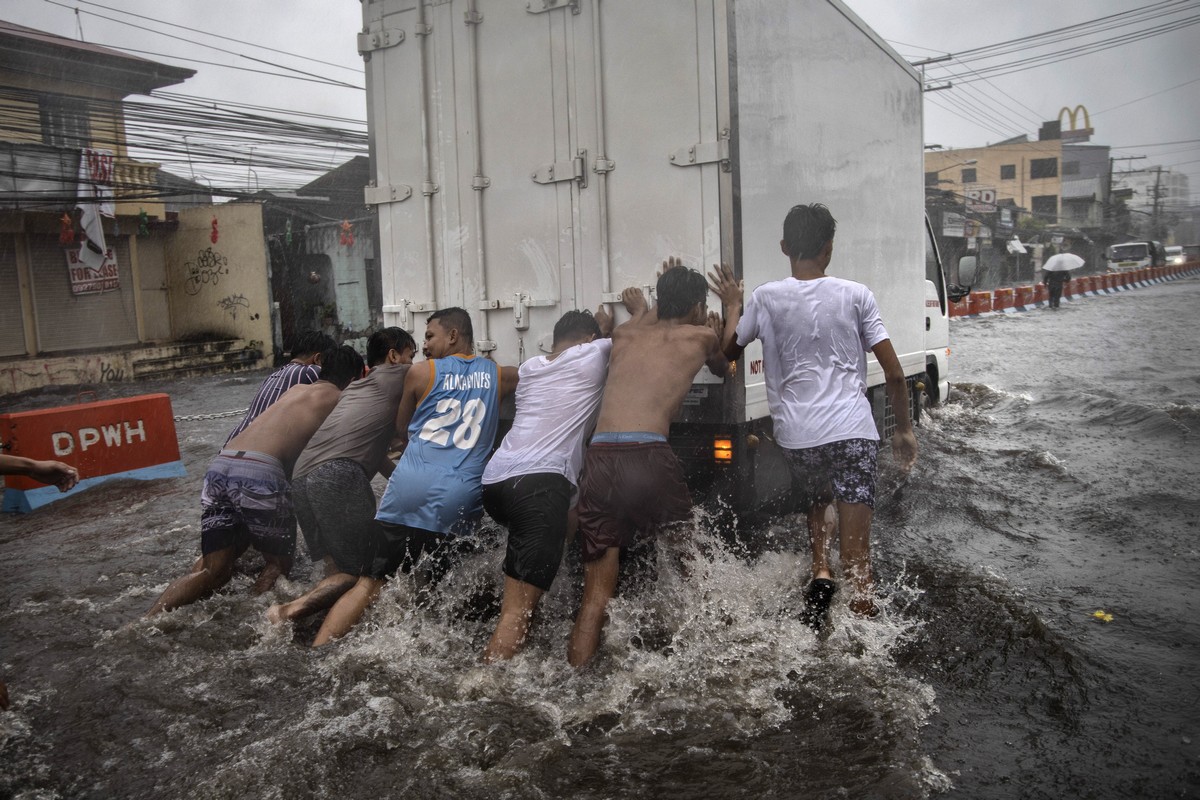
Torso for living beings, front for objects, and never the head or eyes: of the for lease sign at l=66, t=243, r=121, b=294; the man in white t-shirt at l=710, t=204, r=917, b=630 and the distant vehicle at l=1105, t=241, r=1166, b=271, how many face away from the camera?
1

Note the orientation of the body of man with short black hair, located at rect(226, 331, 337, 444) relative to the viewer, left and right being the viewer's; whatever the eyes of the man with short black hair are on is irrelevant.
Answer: facing away from the viewer and to the right of the viewer

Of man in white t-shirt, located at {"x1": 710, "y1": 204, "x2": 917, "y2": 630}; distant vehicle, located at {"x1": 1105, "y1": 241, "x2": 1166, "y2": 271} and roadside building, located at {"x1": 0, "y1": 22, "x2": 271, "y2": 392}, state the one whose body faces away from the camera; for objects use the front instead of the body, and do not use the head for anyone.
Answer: the man in white t-shirt

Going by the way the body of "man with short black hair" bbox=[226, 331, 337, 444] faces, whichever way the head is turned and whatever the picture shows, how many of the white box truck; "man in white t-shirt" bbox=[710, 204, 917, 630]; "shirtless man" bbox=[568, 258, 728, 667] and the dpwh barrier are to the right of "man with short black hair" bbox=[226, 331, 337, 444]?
3

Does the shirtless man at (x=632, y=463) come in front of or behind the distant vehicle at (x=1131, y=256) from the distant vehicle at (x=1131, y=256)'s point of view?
in front

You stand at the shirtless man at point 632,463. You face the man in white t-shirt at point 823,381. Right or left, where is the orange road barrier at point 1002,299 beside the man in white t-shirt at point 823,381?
left

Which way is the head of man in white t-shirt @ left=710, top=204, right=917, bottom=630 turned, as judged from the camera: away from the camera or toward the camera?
away from the camera

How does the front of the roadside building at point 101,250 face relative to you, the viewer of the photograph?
facing the viewer and to the right of the viewer

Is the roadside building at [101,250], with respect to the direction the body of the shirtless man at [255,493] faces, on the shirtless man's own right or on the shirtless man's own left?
on the shirtless man's own left

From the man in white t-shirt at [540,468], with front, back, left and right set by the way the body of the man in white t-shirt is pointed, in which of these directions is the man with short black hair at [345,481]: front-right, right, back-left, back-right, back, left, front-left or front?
left

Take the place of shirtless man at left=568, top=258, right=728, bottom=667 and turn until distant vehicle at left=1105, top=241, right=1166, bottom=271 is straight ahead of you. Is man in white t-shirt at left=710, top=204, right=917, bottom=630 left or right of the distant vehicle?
right

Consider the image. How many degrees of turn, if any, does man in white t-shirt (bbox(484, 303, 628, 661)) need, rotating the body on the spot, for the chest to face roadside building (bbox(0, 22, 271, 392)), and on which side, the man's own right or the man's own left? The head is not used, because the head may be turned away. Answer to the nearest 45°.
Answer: approximately 90° to the man's own left

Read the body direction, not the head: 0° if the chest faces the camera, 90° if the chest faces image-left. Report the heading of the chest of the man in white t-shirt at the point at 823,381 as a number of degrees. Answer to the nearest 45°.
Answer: approximately 180°

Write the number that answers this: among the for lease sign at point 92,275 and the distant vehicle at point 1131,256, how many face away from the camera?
0

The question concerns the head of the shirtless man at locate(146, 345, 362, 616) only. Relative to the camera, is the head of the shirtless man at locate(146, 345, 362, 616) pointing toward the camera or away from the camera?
away from the camera

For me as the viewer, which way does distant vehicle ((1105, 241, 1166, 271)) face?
facing the viewer and to the left of the viewer

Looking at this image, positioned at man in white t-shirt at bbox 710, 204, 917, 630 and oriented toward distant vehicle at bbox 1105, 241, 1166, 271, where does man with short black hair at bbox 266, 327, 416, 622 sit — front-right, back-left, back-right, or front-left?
back-left
